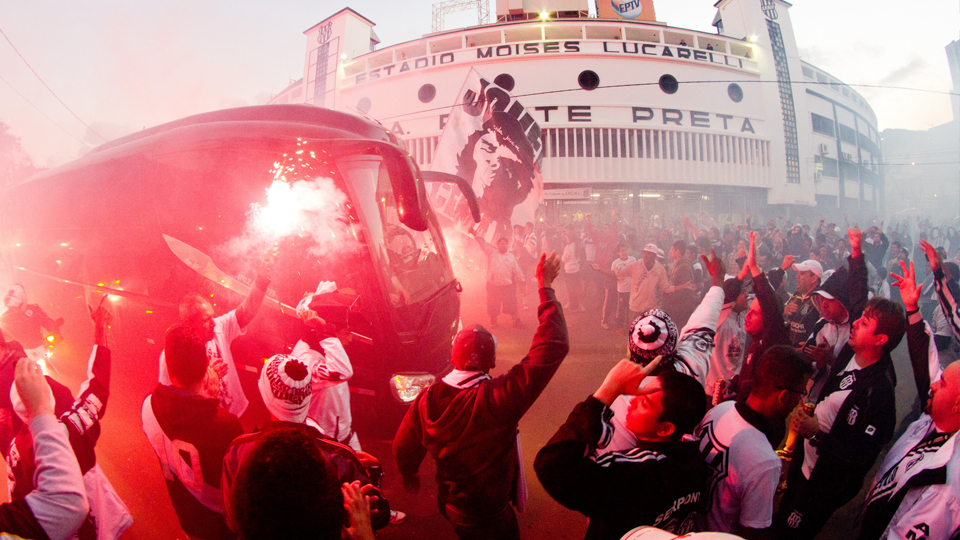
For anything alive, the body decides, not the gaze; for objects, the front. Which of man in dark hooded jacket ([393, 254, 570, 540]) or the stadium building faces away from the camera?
the man in dark hooded jacket

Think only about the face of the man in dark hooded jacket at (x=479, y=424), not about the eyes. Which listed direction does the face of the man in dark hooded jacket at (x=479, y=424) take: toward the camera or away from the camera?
away from the camera

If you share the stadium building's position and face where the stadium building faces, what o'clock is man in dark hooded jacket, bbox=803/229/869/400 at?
The man in dark hooded jacket is roughly at 12 o'clock from the stadium building.

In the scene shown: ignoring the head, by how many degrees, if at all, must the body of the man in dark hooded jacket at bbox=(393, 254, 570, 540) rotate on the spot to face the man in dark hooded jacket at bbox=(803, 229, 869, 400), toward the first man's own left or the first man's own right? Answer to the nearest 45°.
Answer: approximately 45° to the first man's own right

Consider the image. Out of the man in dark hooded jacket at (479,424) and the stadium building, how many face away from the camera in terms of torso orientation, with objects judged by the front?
1

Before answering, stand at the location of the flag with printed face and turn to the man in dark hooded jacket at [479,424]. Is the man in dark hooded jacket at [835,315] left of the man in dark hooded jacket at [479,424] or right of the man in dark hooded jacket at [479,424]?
left

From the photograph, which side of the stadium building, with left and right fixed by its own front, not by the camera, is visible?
front

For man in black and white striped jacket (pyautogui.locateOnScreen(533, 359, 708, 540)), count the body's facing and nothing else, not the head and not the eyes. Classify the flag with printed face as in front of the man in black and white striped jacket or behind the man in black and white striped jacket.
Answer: in front

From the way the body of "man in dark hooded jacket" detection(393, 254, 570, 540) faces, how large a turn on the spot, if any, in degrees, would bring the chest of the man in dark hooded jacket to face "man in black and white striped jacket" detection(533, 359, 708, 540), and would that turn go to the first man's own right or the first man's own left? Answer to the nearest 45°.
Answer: approximately 135° to the first man's own right

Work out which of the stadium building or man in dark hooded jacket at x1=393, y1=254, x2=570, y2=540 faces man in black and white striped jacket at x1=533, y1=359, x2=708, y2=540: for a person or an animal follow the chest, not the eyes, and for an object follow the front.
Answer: the stadium building

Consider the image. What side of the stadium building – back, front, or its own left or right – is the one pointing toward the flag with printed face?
front

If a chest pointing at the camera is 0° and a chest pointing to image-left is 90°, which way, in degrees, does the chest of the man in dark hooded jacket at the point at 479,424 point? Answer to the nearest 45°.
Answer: approximately 180°

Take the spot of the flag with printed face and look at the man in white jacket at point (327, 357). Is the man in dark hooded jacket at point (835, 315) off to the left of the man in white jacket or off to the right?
left

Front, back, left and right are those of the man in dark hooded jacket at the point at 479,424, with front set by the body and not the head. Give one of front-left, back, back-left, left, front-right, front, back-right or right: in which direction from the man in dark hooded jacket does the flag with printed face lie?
front
